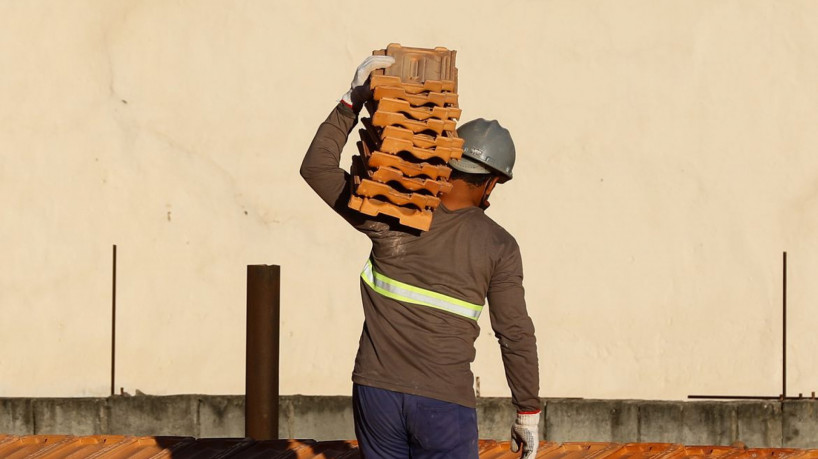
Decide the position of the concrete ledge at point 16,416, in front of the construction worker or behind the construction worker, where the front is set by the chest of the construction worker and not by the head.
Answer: in front

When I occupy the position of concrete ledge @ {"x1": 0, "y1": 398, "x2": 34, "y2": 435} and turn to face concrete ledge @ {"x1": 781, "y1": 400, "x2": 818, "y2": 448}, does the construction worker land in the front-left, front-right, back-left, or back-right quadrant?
front-right

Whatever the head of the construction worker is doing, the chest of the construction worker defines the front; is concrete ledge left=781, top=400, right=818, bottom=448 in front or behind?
in front

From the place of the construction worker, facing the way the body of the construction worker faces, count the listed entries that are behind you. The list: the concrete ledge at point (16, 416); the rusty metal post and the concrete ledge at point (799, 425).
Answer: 0

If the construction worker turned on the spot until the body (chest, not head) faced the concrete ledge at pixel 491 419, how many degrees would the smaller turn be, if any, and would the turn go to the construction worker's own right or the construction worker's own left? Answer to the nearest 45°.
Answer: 0° — they already face it

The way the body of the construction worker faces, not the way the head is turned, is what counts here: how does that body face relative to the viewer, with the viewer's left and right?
facing away from the viewer

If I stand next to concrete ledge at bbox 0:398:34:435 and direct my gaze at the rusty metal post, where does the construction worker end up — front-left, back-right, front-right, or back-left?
front-right

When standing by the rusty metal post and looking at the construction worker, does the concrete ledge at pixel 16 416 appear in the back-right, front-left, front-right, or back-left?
back-right
